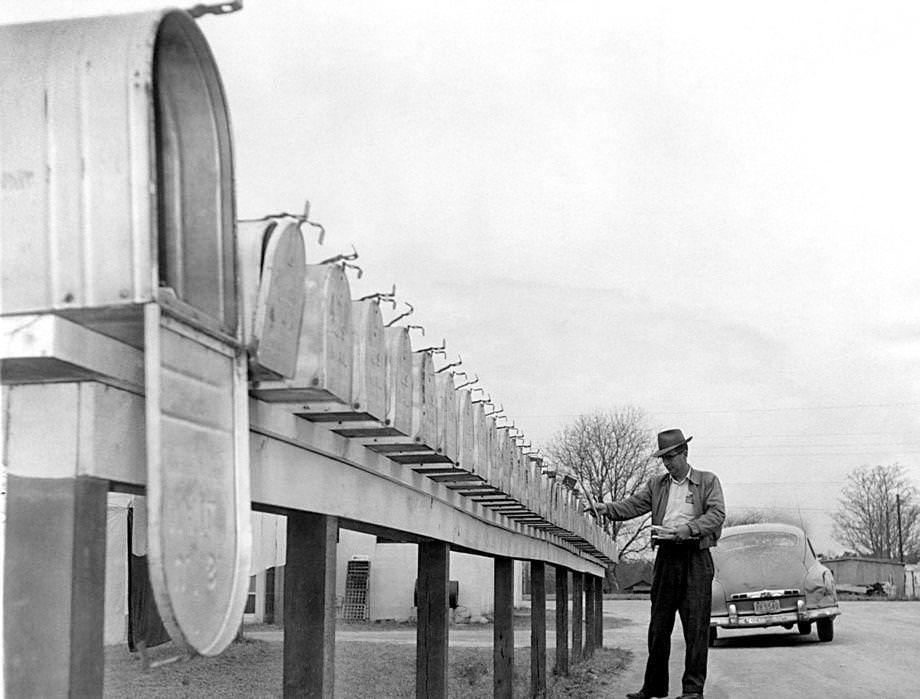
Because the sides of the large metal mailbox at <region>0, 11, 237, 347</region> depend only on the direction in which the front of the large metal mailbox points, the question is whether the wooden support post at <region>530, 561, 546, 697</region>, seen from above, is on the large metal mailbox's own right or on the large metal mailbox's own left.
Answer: on the large metal mailbox's own left

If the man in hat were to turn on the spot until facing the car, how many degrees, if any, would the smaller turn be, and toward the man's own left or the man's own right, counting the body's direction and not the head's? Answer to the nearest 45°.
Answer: approximately 135° to the man's own right

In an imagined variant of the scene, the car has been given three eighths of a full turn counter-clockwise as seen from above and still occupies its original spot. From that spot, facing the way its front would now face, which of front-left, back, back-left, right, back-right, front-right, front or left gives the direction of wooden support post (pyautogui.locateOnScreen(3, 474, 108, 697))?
front-left

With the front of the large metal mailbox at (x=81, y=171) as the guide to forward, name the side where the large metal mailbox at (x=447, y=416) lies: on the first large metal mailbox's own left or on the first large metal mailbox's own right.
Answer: on the first large metal mailbox's own left

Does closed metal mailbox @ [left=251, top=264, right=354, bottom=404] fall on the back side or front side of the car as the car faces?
on the back side

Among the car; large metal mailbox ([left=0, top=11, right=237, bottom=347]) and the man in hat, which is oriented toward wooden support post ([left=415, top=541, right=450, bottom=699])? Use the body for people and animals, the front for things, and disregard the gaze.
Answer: the man in hat

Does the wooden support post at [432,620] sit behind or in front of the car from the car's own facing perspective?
behind

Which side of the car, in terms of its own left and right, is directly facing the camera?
back

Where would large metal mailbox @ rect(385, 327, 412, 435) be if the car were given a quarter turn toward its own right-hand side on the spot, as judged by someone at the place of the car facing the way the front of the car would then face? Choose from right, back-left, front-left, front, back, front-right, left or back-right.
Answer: right

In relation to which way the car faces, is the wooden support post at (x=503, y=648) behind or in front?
behind
